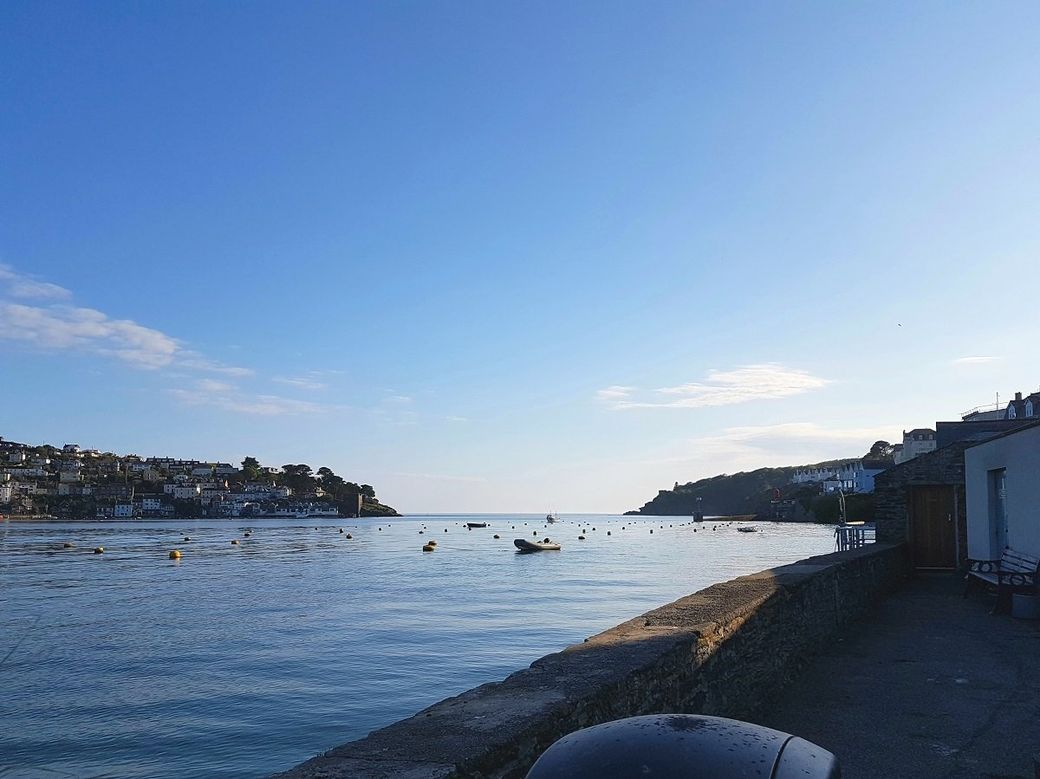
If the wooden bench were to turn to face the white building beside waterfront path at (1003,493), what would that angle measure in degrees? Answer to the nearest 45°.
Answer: approximately 135° to its right

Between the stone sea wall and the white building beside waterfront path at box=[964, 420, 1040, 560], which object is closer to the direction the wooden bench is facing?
the stone sea wall

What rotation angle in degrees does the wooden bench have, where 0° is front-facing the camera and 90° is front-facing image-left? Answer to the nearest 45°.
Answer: approximately 45°
